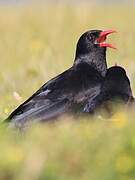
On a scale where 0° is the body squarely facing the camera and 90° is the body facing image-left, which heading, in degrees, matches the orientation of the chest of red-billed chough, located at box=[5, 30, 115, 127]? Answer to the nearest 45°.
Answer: approximately 270°

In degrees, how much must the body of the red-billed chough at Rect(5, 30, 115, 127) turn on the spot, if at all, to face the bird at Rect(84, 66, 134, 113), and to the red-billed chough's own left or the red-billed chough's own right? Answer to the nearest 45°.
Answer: approximately 45° to the red-billed chough's own right
